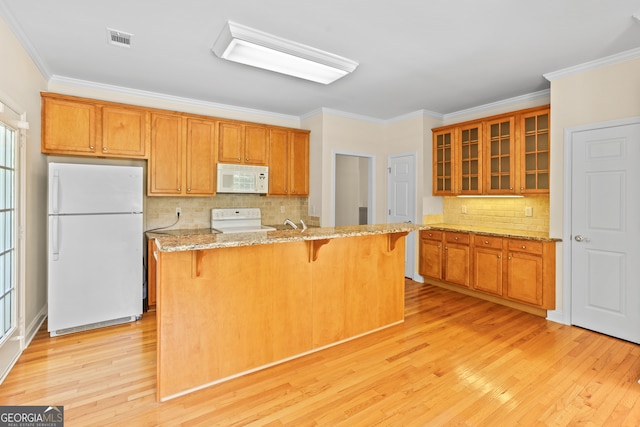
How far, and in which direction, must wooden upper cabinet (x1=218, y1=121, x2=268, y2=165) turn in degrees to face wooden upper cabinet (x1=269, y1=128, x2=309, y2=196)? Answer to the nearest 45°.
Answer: approximately 90° to its left

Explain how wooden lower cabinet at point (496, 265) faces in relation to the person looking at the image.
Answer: facing the viewer and to the left of the viewer

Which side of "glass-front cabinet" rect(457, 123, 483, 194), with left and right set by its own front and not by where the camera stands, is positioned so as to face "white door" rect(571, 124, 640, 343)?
left

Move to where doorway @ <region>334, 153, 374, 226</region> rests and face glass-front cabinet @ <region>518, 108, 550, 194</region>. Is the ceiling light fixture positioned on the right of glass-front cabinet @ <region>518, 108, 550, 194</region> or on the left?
right

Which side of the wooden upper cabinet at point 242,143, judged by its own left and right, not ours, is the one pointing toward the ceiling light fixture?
front

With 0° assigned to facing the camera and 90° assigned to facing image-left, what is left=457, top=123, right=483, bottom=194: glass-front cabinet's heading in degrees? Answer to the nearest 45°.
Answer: approximately 45°

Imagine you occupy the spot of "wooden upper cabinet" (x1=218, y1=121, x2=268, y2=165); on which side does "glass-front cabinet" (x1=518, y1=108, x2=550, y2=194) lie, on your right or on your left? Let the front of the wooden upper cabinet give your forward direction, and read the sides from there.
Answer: on your left

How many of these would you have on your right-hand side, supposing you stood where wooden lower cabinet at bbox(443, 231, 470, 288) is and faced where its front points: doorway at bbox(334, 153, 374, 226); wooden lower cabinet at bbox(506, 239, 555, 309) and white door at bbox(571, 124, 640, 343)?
1

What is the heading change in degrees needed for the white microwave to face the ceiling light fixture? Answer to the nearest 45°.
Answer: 0° — it already faces it

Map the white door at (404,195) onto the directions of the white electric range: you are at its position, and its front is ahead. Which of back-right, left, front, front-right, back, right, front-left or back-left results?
front-left
